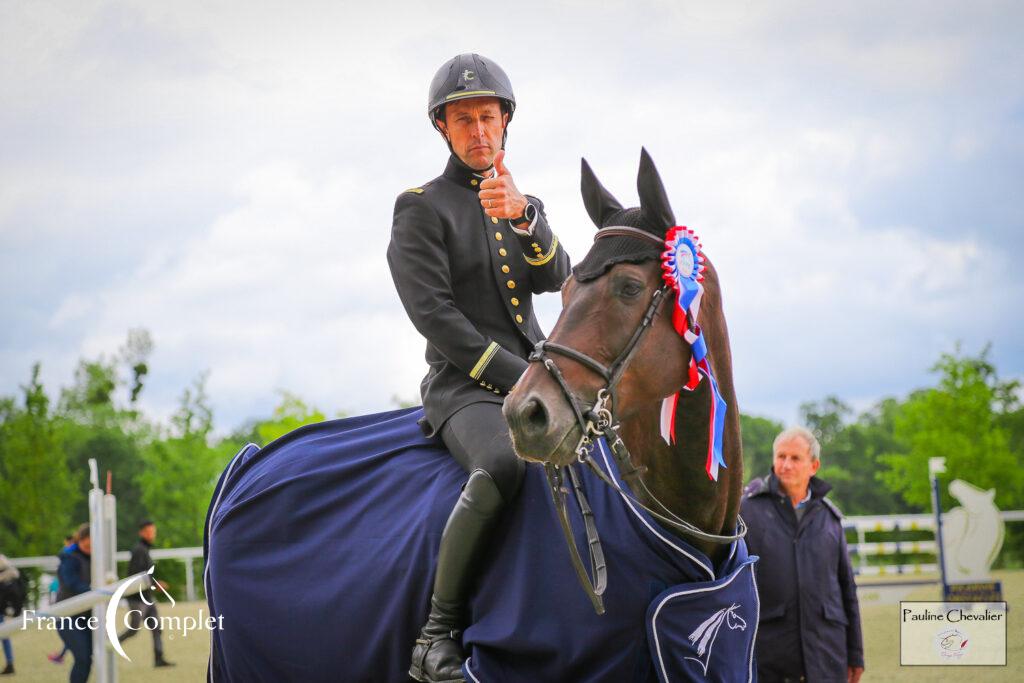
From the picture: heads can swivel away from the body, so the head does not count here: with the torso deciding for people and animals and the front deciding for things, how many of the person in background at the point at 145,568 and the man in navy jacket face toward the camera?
1

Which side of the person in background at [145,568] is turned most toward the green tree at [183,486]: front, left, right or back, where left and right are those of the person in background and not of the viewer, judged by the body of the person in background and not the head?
left

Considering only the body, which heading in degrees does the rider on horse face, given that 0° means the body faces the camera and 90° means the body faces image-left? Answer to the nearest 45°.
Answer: approximately 315°

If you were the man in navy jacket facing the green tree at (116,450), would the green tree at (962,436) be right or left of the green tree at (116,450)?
right

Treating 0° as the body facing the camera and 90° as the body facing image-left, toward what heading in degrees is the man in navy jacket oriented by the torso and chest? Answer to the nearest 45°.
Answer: approximately 0°

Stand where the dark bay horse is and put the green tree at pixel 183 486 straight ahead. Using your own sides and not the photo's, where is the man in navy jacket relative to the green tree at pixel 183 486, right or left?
right

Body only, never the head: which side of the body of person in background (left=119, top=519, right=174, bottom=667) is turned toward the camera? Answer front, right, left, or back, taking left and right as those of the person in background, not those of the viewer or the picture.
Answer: right
